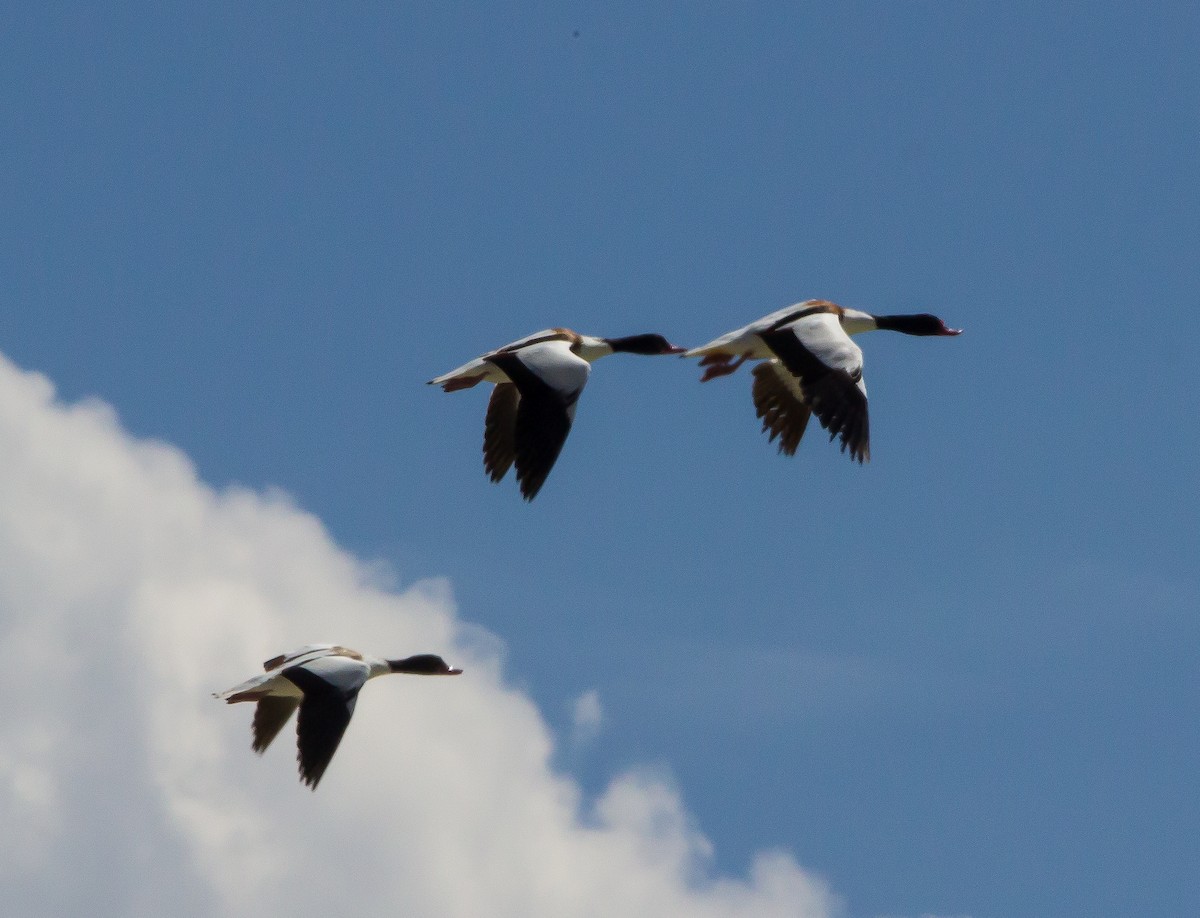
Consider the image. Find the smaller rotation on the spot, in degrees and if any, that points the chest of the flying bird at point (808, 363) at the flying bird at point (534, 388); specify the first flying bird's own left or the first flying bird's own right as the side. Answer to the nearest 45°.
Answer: approximately 135° to the first flying bird's own right

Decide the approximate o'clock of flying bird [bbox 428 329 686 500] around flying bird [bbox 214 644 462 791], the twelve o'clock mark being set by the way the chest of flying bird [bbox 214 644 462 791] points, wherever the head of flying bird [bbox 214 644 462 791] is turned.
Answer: flying bird [bbox 428 329 686 500] is roughly at 1 o'clock from flying bird [bbox 214 644 462 791].

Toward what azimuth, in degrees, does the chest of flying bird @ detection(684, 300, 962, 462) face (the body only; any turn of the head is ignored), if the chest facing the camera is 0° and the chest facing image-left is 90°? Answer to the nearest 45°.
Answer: approximately 270°

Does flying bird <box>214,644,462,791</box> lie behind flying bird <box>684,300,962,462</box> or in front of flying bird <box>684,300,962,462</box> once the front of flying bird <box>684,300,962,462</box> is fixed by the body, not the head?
behind

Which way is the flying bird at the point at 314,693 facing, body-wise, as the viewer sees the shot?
to the viewer's right

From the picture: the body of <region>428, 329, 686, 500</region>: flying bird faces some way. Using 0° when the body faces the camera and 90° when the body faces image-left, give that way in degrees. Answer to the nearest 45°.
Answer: approximately 270°
